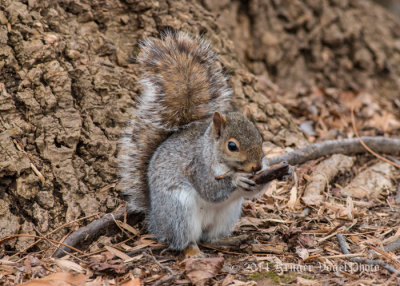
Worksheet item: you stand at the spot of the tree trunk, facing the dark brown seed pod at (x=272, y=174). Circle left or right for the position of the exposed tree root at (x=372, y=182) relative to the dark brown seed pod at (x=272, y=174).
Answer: left

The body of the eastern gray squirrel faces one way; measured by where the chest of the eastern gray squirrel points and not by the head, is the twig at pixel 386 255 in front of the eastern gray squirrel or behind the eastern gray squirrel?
in front

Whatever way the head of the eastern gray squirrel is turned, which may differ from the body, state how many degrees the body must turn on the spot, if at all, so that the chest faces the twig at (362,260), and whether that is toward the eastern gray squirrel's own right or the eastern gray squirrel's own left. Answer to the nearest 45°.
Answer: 0° — it already faces it

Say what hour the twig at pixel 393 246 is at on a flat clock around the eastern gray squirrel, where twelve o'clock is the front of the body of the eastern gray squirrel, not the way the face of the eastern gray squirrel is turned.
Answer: The twig is roughly at 11 o'clock from the eastern gray squirrel.

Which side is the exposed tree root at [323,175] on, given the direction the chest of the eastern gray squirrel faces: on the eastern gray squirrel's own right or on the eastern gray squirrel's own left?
on the eastern gray squirrel's own left

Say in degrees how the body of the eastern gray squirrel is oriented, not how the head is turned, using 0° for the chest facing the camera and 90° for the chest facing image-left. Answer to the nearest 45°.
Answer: approximately 315°

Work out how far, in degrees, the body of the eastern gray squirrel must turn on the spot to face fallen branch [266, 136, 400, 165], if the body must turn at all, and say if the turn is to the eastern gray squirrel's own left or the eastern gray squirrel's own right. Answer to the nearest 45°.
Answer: approximately 90° to the eastern gray squirrel's own left

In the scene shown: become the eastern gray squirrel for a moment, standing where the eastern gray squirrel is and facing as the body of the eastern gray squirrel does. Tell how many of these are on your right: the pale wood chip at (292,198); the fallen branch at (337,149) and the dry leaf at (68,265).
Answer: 1

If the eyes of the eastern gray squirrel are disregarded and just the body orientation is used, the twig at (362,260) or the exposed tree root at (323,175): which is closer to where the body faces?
the twig

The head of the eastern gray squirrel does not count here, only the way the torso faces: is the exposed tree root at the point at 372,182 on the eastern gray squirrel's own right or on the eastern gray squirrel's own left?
on the eastern gray squirrel's own left

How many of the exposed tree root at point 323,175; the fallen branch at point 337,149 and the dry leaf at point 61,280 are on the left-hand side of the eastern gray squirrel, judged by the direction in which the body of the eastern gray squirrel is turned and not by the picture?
2

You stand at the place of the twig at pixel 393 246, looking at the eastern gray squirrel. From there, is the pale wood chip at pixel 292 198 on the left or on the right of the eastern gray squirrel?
right
